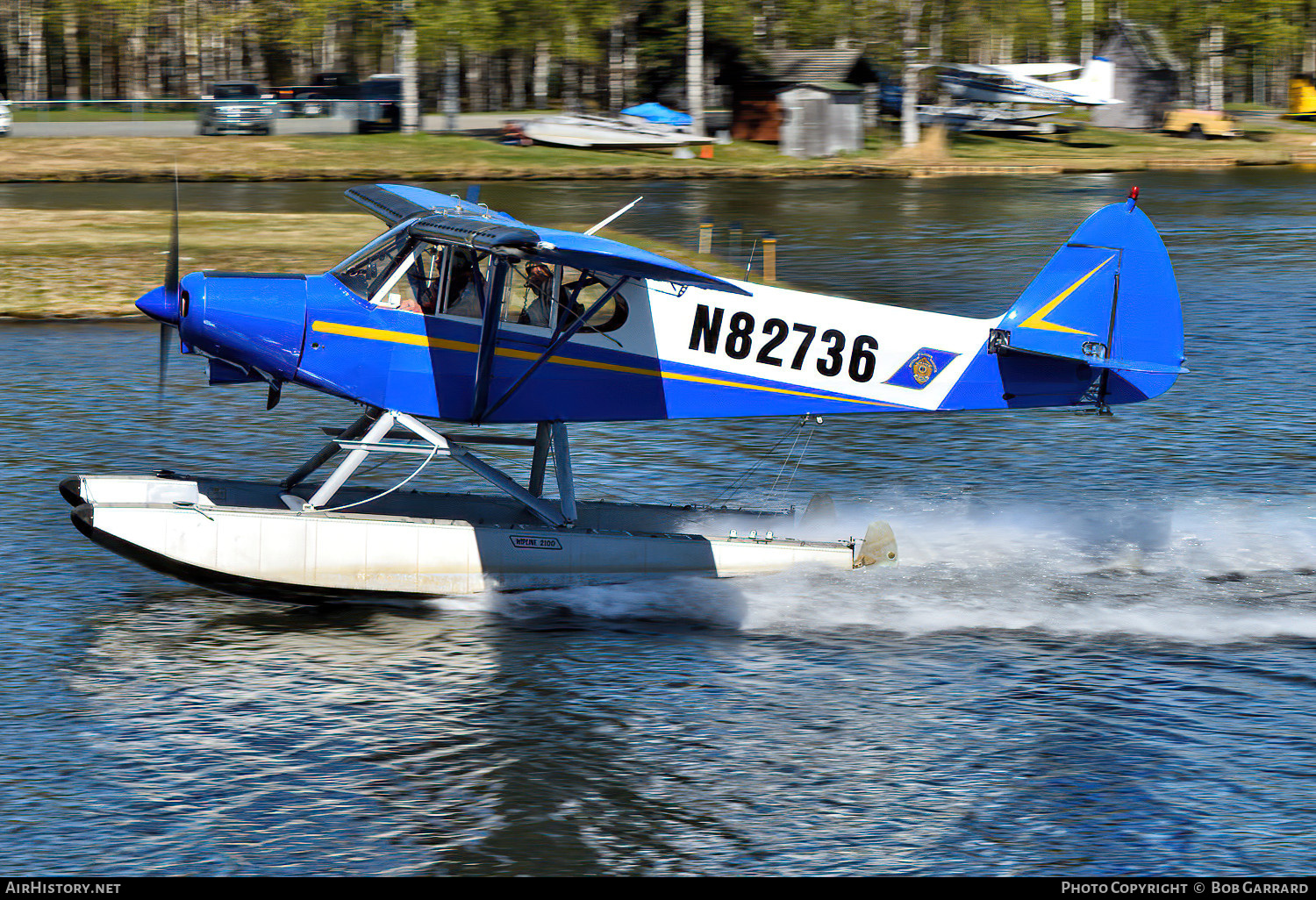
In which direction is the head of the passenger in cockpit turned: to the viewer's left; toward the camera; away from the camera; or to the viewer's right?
to the viewer's left

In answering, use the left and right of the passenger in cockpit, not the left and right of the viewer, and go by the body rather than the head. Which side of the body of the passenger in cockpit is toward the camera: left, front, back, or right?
left

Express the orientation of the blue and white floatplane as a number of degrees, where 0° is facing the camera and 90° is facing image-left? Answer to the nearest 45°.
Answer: approximately 90°
